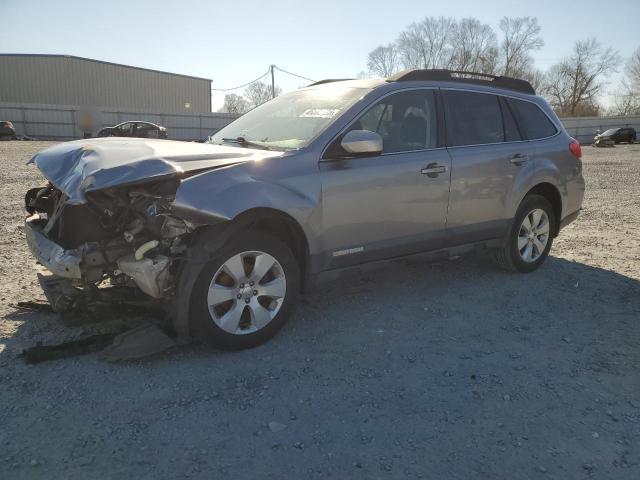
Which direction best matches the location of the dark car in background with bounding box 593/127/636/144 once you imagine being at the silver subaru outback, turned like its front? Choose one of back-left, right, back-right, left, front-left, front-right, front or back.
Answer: back

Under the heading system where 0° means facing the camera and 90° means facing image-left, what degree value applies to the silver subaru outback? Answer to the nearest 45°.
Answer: approximately 45°

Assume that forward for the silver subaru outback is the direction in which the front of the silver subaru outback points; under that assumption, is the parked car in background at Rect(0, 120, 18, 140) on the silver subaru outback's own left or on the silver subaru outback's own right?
on the silver subaru outback's own right
